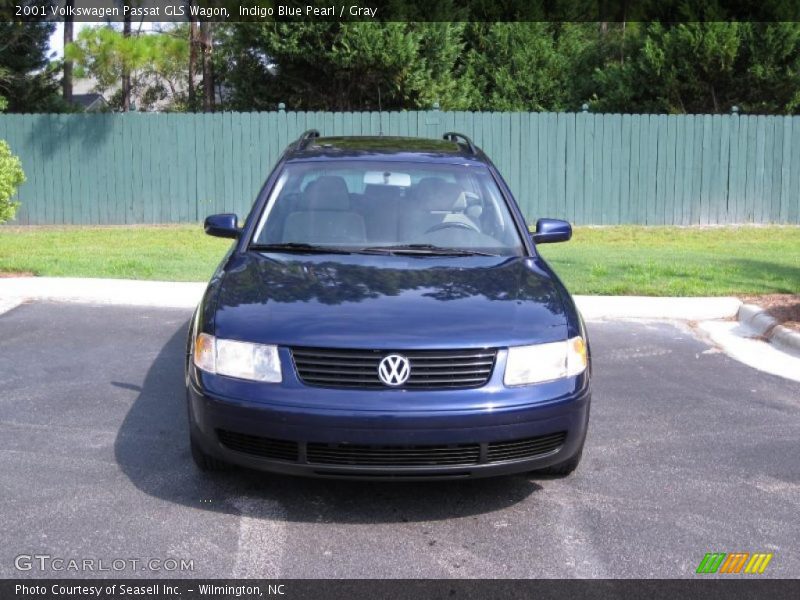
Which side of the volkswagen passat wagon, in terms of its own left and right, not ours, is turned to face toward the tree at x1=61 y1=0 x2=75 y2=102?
back

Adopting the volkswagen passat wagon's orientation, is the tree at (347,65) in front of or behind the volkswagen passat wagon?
behind

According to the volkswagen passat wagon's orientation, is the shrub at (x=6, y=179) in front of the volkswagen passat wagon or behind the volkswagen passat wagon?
behind

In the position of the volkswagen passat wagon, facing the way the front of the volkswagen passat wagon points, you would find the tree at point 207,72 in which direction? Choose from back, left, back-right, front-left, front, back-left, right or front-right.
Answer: back

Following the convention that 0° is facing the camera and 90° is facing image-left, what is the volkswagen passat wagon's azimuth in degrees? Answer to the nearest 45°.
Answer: approximately 0°

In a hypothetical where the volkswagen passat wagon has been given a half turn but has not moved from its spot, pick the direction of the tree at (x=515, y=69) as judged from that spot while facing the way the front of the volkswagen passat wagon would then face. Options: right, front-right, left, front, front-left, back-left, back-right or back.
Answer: front

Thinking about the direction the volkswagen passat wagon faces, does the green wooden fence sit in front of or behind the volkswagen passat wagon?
behind

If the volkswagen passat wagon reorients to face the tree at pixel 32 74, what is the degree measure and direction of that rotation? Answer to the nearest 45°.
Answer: approximately 180°
